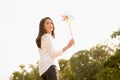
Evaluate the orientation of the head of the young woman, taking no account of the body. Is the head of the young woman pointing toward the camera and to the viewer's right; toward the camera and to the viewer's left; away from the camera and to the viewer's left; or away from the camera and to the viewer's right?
toward the camera and to the viewer's right

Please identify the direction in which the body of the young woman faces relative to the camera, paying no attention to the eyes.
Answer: to the viewer's right
